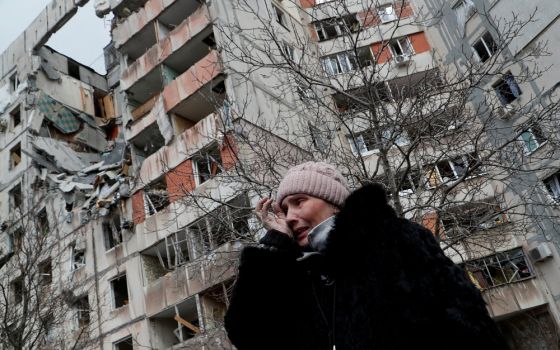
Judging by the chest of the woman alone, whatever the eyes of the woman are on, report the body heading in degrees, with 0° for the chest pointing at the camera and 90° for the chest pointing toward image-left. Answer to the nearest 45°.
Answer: approximately 45°

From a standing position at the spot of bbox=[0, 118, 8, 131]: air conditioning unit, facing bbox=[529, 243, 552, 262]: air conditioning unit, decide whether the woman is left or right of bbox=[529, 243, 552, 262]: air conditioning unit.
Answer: right

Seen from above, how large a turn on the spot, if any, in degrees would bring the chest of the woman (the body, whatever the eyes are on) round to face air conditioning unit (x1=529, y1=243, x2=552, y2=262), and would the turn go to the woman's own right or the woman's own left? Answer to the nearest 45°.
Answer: approximately 135° to the woman's own right

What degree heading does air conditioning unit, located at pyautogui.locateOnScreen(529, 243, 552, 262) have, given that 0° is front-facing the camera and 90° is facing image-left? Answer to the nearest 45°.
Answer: approximately 45°

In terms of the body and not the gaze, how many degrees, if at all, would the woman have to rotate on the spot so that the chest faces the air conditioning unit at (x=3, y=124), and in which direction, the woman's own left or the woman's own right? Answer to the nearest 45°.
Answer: approximately 90° to the woman's own right
